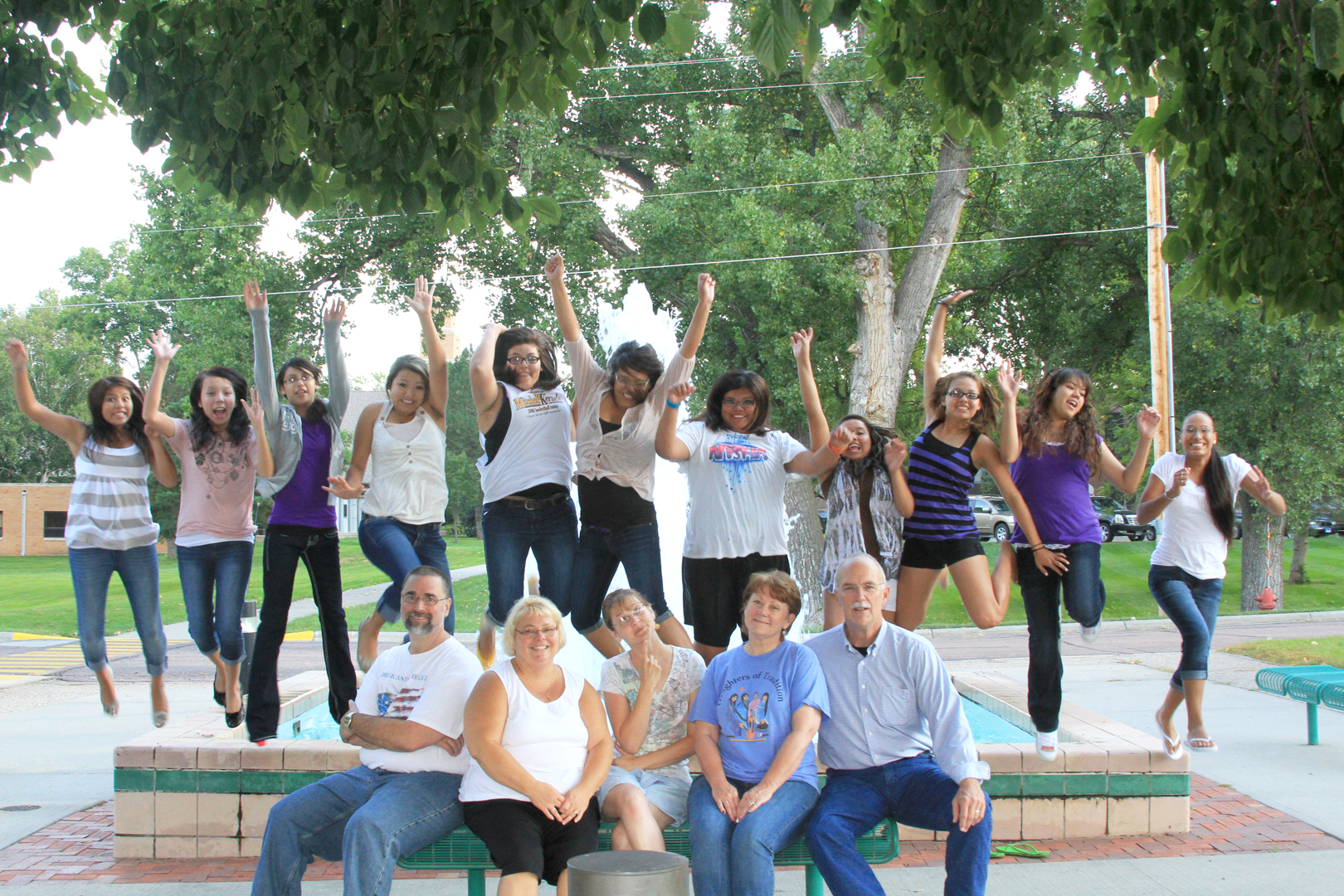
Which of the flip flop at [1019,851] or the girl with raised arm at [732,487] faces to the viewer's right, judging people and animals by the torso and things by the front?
the flip flop

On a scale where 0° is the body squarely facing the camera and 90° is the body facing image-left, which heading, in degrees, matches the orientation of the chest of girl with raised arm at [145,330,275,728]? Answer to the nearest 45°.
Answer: approximately 0°

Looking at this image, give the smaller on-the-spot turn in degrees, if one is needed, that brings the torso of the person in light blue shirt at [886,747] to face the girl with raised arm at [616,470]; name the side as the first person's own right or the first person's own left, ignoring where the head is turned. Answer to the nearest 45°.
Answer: approximately 135° to the first person's own right

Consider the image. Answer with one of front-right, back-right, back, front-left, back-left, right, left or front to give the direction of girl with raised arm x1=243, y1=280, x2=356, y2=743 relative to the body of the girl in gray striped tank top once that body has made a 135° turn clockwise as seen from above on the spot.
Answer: back

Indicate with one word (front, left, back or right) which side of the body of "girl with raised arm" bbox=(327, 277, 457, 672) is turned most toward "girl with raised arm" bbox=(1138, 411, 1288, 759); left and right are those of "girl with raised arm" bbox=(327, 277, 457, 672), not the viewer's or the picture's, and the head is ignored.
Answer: left

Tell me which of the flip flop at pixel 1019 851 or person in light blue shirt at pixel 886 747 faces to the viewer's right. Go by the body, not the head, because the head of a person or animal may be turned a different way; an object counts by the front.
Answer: the flip flop

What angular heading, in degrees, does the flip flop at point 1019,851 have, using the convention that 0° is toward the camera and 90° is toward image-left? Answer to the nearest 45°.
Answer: approximately 270°

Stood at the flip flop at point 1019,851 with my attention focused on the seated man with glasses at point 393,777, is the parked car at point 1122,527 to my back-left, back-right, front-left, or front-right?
back-right

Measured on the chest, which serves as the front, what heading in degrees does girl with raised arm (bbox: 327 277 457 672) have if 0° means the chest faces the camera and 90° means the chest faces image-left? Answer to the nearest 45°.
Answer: approximately 0°
